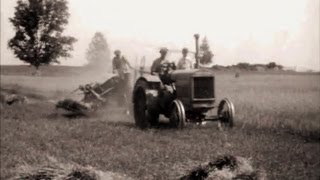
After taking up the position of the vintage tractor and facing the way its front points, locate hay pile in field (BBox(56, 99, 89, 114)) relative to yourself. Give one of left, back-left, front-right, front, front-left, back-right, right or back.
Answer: back

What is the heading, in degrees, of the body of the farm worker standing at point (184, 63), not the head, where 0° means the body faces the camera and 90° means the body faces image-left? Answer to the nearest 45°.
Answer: approximately 0°

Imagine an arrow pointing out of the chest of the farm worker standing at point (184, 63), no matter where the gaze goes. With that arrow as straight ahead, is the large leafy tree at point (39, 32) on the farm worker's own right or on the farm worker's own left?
on the farm worker's own right

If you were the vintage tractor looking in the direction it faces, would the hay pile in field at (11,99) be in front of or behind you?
behind

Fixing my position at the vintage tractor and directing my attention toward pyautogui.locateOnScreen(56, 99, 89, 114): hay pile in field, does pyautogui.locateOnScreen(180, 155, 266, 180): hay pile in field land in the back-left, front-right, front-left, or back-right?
back-left

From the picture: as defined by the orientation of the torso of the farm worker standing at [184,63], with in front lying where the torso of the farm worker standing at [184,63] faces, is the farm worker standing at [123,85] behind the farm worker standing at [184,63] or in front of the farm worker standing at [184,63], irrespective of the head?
behind
